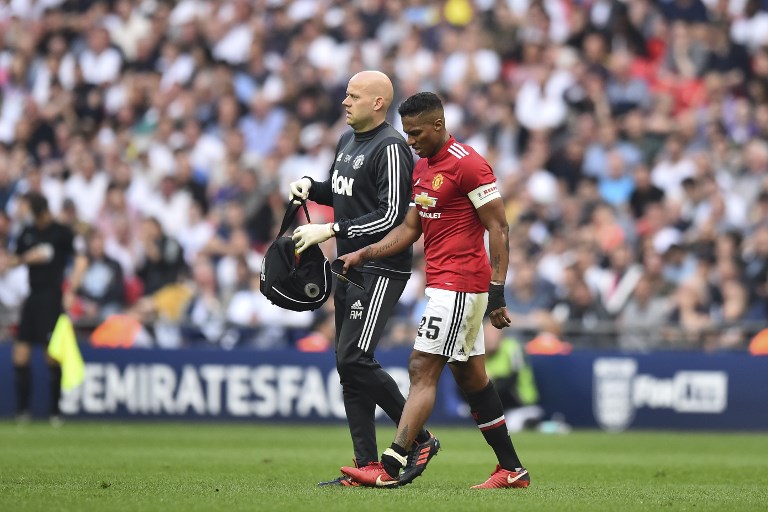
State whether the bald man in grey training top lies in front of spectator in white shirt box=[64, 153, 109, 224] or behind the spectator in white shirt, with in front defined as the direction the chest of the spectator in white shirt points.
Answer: in front

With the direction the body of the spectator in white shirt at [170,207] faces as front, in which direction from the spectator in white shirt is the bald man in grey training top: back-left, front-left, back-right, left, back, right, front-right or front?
front

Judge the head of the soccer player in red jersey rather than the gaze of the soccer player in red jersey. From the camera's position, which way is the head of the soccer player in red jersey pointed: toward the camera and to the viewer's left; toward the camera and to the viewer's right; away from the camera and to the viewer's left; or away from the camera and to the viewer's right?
toward the camera and to the viewer's left

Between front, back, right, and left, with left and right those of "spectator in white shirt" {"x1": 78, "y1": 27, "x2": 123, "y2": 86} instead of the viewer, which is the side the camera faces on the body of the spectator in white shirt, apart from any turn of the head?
front

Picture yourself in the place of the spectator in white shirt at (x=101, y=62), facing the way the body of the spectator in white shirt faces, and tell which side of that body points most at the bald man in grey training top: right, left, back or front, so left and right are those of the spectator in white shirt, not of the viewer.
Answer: front

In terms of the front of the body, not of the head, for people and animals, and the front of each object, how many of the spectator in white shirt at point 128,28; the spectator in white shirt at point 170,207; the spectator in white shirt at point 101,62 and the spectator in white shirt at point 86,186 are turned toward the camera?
4

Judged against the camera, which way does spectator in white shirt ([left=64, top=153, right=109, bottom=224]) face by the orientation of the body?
toward the camera

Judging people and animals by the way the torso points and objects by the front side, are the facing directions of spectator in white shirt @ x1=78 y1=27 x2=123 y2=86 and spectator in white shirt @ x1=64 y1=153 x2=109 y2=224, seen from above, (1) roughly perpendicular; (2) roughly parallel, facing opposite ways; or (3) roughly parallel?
roughly parallel

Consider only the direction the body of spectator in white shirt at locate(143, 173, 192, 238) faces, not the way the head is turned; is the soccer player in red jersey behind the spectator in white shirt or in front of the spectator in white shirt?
in front

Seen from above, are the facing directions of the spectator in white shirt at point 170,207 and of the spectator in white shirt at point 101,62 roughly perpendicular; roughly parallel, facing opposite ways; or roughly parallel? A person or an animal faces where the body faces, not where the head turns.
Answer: roughly parallel

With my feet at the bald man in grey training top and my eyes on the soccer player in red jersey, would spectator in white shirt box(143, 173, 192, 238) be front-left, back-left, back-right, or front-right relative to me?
back-left

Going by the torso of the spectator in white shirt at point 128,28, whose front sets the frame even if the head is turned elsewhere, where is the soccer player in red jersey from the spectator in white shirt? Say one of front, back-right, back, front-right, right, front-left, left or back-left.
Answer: front

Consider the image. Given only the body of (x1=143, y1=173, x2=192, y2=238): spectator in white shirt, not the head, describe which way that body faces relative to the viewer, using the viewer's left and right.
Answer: facing the viewer
